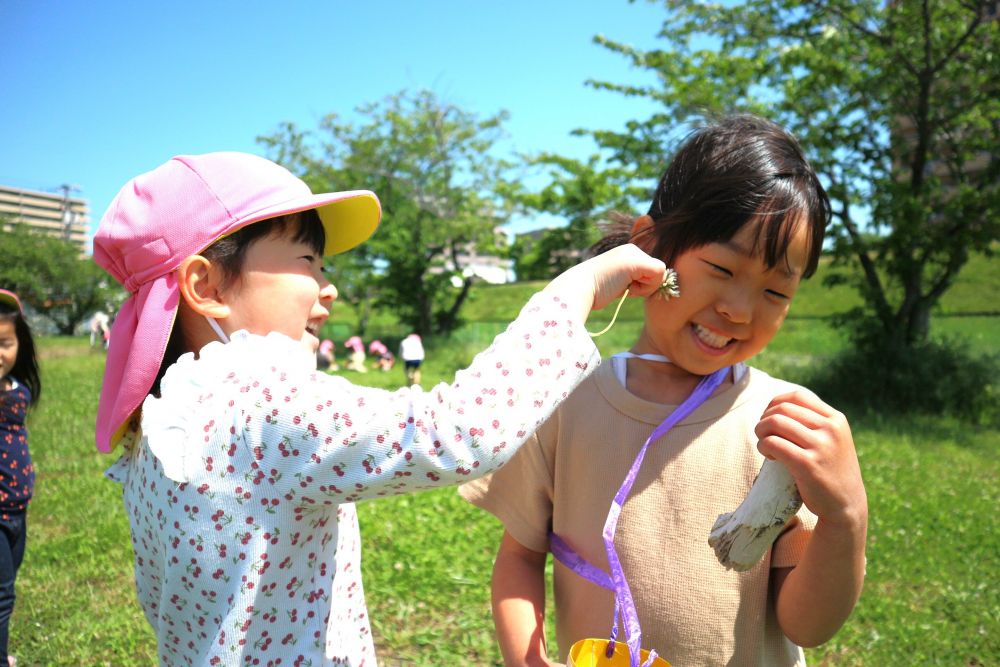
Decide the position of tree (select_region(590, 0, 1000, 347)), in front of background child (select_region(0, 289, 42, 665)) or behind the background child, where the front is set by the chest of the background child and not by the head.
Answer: behind

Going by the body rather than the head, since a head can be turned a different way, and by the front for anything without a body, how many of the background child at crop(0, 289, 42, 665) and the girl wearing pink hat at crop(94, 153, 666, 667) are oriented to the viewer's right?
1

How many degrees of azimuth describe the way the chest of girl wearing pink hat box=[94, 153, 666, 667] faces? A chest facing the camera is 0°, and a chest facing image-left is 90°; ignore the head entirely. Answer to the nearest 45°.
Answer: approximately 270°

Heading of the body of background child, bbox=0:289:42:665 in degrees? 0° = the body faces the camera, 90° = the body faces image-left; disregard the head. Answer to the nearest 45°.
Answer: approximately 45°

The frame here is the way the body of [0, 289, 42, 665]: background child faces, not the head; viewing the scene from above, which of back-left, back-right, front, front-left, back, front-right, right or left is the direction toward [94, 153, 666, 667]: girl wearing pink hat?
front-left

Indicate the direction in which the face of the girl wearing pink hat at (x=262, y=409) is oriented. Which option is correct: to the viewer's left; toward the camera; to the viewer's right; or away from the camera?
to the viewer's right

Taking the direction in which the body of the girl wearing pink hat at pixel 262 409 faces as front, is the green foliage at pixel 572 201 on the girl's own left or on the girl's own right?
on the girl's own left

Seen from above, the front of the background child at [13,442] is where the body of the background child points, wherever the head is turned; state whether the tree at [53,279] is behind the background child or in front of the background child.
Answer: behind

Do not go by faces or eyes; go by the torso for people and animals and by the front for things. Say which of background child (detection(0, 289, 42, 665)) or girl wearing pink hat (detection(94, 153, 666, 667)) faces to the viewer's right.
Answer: the girl wearing pink hat
